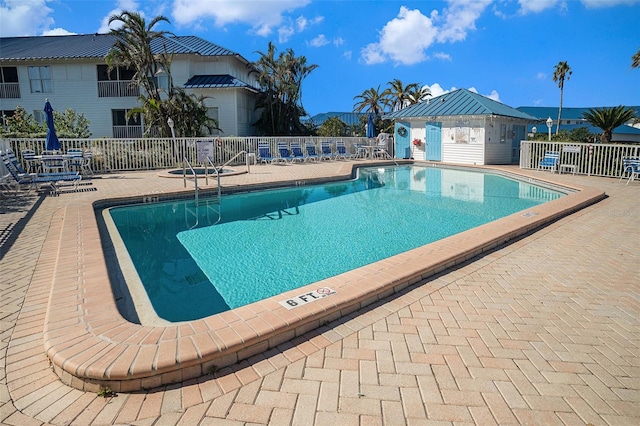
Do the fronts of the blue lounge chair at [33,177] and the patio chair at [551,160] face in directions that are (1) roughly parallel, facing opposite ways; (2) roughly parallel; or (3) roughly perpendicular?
roughly parallel, facing opposite ways

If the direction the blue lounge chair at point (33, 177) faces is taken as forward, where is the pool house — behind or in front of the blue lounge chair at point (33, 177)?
in front

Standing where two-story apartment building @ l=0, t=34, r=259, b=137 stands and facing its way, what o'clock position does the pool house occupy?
The pool house is roughly at 10 o'clock from the two-story apartment building.

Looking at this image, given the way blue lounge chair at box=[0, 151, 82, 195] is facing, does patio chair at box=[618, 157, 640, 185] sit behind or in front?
in front

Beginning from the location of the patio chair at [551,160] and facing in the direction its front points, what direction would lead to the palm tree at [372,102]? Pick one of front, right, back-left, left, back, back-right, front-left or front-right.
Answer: right

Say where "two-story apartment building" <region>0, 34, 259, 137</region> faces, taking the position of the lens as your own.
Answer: facing the viewer

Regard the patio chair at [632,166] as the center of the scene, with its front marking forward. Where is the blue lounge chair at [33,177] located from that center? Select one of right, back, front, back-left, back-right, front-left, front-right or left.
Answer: front

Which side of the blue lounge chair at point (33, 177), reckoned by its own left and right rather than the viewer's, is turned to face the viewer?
right

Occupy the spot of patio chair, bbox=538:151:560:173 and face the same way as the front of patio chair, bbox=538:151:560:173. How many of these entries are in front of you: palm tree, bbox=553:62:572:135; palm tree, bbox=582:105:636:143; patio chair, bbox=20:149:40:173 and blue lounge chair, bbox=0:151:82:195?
2

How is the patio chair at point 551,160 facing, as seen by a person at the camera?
facing the viewer and to the left of the viewer

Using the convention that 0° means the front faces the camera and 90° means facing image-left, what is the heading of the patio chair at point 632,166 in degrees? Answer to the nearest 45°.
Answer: approximately 45°

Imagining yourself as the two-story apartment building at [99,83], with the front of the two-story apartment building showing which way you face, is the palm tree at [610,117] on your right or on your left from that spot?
on your left
